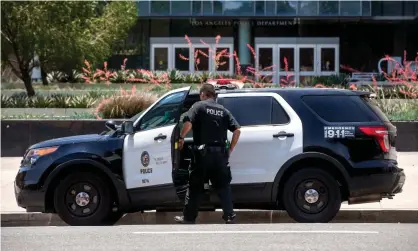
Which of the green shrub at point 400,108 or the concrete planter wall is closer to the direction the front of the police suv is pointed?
the concrete planter wall

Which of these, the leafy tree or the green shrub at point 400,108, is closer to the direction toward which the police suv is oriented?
the leafy tree

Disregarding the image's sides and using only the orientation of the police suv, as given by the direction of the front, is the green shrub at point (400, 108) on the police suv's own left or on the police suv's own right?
on the police suv's own right

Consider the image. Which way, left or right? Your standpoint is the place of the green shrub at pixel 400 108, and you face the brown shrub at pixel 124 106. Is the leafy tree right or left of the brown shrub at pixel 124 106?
right

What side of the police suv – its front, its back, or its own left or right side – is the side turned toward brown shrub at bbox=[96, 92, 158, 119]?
right

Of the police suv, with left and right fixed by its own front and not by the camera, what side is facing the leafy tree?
right

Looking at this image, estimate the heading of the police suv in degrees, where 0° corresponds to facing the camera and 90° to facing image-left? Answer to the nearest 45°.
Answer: approximately 90°

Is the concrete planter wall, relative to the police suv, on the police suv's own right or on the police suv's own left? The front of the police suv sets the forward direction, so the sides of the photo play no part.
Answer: on the police suv's own right
